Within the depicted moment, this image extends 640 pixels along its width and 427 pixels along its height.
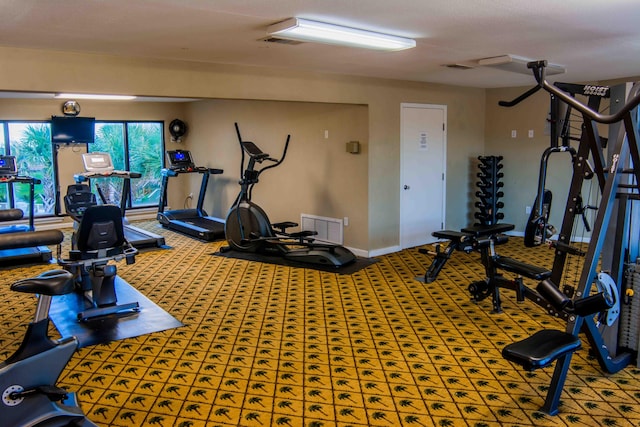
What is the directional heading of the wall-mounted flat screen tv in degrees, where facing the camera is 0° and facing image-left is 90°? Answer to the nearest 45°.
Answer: approximately 0°

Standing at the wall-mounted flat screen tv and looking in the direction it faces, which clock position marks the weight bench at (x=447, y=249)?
The weight bench is roughly at 11 o'clock from the wall-mounted flat screen tv.

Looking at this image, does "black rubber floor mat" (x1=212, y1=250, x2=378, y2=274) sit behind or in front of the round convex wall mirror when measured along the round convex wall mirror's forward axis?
in front

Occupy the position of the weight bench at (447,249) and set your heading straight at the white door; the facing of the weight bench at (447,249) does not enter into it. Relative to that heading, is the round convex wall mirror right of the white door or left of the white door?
left

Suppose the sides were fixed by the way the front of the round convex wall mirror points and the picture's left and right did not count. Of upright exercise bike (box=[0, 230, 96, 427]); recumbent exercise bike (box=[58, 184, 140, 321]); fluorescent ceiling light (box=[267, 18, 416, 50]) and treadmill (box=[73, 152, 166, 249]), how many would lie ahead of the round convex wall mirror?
4

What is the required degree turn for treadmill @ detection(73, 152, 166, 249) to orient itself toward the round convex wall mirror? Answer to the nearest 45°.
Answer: approximately 45° to its right
